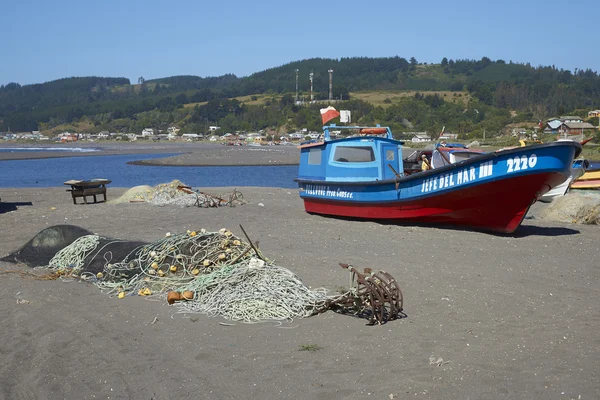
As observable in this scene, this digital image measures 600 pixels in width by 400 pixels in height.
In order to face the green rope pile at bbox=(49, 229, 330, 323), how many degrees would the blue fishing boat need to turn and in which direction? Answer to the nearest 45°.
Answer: approximately 90° to its right

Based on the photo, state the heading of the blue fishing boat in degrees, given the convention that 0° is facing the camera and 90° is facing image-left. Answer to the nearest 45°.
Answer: approximately 315°

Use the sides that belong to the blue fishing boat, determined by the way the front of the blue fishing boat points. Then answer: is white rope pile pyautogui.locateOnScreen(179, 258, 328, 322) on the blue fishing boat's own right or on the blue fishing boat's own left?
on the blue fishing boat's own right

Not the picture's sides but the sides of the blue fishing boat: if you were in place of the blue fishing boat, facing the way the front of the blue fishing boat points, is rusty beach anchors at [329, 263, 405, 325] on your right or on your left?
on your right

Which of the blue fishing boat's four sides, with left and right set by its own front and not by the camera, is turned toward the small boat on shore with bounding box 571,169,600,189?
left

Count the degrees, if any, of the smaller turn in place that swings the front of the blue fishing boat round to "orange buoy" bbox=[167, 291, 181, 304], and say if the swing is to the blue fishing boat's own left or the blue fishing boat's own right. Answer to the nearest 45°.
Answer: approximately 90° to the blue fishing boat's own right

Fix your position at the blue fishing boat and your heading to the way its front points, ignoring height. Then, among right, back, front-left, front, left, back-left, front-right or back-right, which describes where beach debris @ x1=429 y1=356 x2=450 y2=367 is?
front-right

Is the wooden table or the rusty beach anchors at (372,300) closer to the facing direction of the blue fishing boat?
the rusty beach anchors

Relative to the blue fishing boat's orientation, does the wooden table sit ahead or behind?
behind
